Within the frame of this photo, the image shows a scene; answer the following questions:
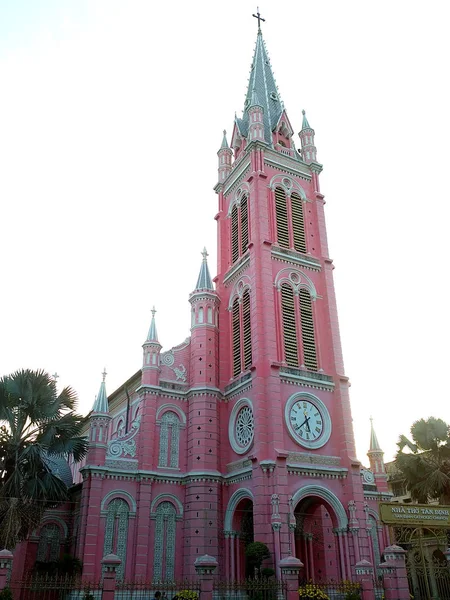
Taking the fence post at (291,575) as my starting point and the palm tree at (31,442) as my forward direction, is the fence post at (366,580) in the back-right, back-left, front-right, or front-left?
back-right

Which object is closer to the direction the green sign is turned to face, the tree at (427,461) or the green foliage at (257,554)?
the green foliage

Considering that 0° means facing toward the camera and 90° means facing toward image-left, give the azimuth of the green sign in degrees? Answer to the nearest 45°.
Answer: approximately 0°

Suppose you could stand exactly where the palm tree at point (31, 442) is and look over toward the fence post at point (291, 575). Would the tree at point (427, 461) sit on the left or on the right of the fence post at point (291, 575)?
left

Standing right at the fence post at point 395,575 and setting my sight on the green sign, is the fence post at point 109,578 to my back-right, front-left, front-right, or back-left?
back-left

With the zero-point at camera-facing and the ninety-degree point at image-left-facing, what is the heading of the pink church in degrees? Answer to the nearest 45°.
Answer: approximately 315°

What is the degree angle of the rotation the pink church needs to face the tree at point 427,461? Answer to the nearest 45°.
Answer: approximately 45° to its left

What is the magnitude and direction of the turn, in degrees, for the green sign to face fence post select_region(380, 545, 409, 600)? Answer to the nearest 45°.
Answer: approximately 45° to its right

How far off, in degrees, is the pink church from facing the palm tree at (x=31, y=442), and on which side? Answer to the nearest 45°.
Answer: approximately 90° to its right

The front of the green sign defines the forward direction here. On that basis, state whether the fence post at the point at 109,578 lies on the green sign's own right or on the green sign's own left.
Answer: on the green sign's own right

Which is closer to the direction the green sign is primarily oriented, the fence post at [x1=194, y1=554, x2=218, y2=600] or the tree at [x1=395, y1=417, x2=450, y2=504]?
the fence post

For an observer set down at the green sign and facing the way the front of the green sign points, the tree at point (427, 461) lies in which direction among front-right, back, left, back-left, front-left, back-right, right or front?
back

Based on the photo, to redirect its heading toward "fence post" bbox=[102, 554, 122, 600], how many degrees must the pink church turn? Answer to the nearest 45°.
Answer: approximately 90° to its right
